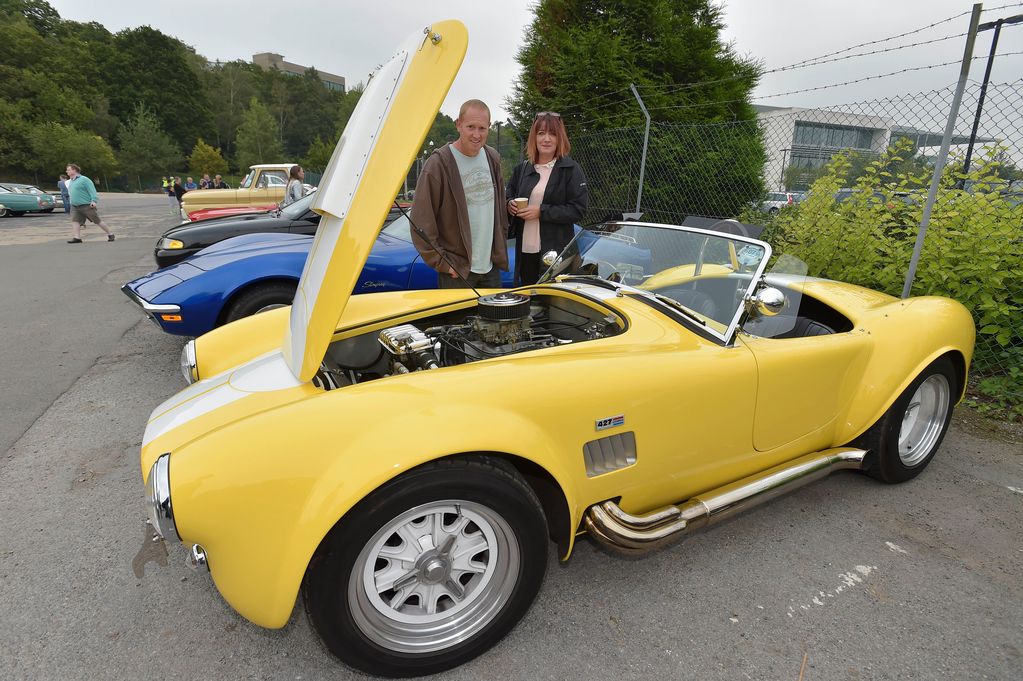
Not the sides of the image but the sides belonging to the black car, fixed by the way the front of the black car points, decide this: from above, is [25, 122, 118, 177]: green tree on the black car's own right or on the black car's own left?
on the black car's own right

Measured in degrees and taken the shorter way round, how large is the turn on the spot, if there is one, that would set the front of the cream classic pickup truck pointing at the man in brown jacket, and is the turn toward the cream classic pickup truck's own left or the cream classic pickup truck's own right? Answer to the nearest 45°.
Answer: approximately 90° to the cream classic pickup truck's own left

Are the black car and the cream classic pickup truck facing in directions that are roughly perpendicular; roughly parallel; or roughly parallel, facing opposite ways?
roughly parallel

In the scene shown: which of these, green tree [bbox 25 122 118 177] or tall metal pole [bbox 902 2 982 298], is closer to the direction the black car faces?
the green tree

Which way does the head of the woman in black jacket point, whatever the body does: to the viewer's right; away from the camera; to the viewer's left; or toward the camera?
toward the camera

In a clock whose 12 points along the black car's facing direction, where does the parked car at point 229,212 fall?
The parked car is roughly at 3 o'clock from the black car.

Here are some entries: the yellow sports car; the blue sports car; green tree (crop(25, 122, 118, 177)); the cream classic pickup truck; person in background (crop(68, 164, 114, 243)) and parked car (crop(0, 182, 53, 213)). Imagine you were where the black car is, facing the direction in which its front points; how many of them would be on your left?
2

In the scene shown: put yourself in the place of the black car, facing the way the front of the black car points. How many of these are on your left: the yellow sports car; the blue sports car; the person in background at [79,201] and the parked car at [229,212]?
2

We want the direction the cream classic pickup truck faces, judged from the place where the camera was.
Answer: facing to the left of the viewer

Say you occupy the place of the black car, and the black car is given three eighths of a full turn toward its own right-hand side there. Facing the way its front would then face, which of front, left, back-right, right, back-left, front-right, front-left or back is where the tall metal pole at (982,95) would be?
right

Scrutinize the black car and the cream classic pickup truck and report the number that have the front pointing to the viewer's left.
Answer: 2

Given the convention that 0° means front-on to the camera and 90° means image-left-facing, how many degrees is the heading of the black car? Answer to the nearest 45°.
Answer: approximately 90°

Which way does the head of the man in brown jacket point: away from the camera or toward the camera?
toward the camera

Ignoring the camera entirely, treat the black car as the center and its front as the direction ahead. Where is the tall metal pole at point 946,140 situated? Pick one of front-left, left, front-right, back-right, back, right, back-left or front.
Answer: back-left

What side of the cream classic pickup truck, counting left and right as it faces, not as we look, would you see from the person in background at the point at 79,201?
front
